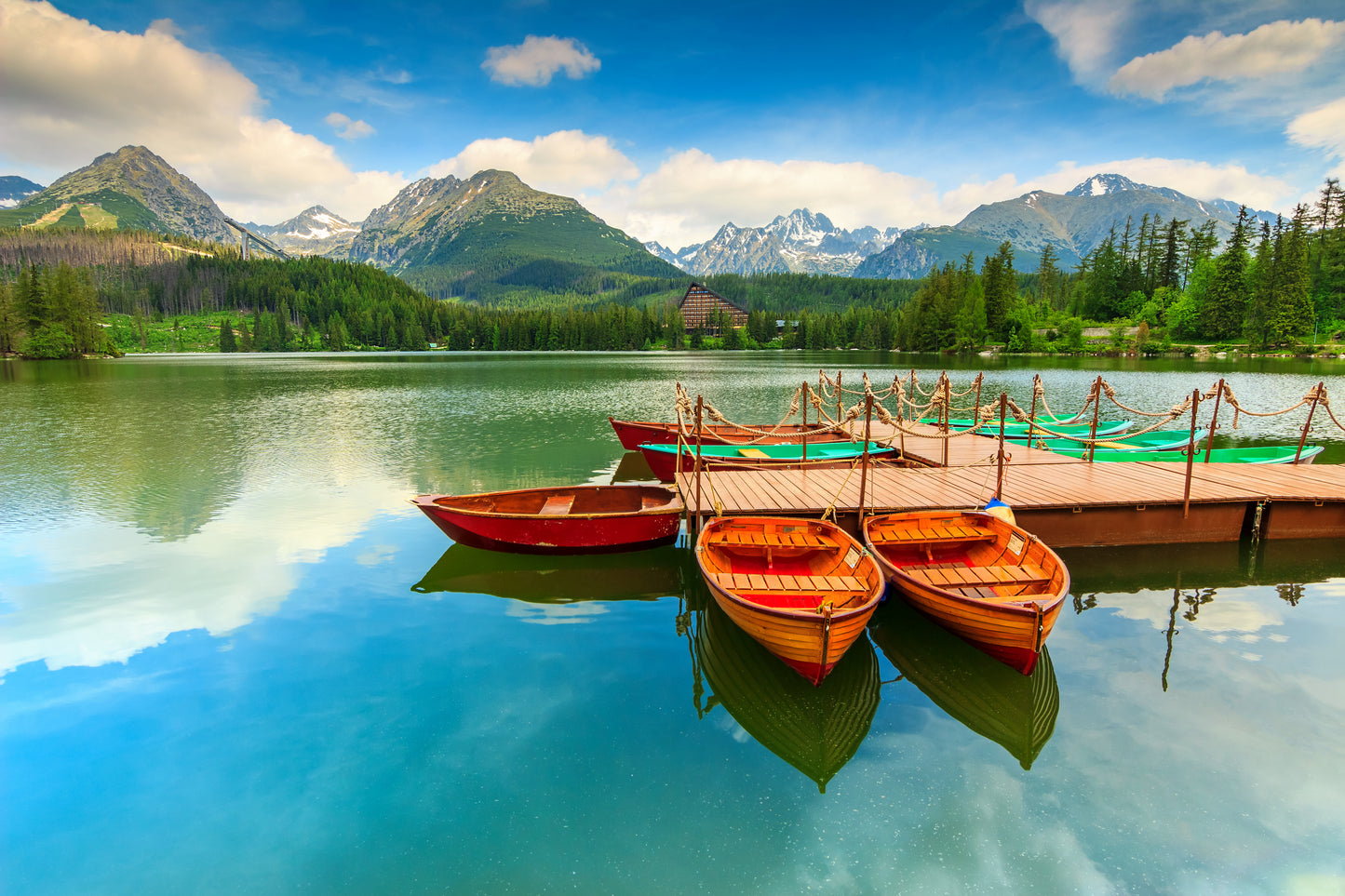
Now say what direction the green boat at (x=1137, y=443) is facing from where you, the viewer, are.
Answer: facing to the right of the viewer

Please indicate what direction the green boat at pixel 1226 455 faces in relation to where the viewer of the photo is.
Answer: facing to the right of the viewer

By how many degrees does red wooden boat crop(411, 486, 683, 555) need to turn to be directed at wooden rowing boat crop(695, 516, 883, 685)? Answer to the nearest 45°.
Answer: approximately 135° to its left

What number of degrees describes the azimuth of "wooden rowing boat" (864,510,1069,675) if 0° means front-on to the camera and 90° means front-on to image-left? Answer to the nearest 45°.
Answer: approximately 315°

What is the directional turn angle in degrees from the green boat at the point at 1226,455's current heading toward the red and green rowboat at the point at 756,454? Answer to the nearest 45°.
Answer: approximately 135° to its right

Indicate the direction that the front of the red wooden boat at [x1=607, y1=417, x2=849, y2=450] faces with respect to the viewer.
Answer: facing to the left of the viewer

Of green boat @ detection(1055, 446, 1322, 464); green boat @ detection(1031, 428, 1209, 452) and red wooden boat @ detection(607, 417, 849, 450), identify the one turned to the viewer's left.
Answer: the red wooden boat

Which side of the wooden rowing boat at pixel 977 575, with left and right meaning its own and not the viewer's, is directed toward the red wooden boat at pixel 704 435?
back

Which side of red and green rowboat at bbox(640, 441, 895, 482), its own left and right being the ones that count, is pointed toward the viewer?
left

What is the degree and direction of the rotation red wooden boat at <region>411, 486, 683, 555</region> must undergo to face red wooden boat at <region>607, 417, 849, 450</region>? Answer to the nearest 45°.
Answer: approximately 135° to its right

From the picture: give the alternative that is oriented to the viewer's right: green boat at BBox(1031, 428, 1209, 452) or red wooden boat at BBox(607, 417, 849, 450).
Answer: the green boat

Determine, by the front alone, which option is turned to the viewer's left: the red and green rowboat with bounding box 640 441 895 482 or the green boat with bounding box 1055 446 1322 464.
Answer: the red and green rowboat

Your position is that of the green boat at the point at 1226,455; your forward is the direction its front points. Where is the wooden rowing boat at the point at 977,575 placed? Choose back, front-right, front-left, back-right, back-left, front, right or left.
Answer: right

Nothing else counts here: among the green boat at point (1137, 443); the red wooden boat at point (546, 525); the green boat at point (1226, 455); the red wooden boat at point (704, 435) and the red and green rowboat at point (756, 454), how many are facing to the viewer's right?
2

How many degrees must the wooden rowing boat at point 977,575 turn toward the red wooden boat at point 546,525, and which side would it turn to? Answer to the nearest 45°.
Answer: approximately 135° to its right

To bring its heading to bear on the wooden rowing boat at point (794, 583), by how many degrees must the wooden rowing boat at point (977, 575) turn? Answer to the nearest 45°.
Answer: approximately 90° to its right

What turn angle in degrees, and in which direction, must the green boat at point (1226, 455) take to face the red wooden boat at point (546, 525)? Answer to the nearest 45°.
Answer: approximately 135° to its right

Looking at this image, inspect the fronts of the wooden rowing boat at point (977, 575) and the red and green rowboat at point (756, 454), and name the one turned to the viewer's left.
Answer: the red and green rowboat

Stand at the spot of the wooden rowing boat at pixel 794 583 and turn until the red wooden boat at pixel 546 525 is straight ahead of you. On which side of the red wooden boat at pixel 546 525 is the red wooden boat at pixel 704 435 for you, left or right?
right
